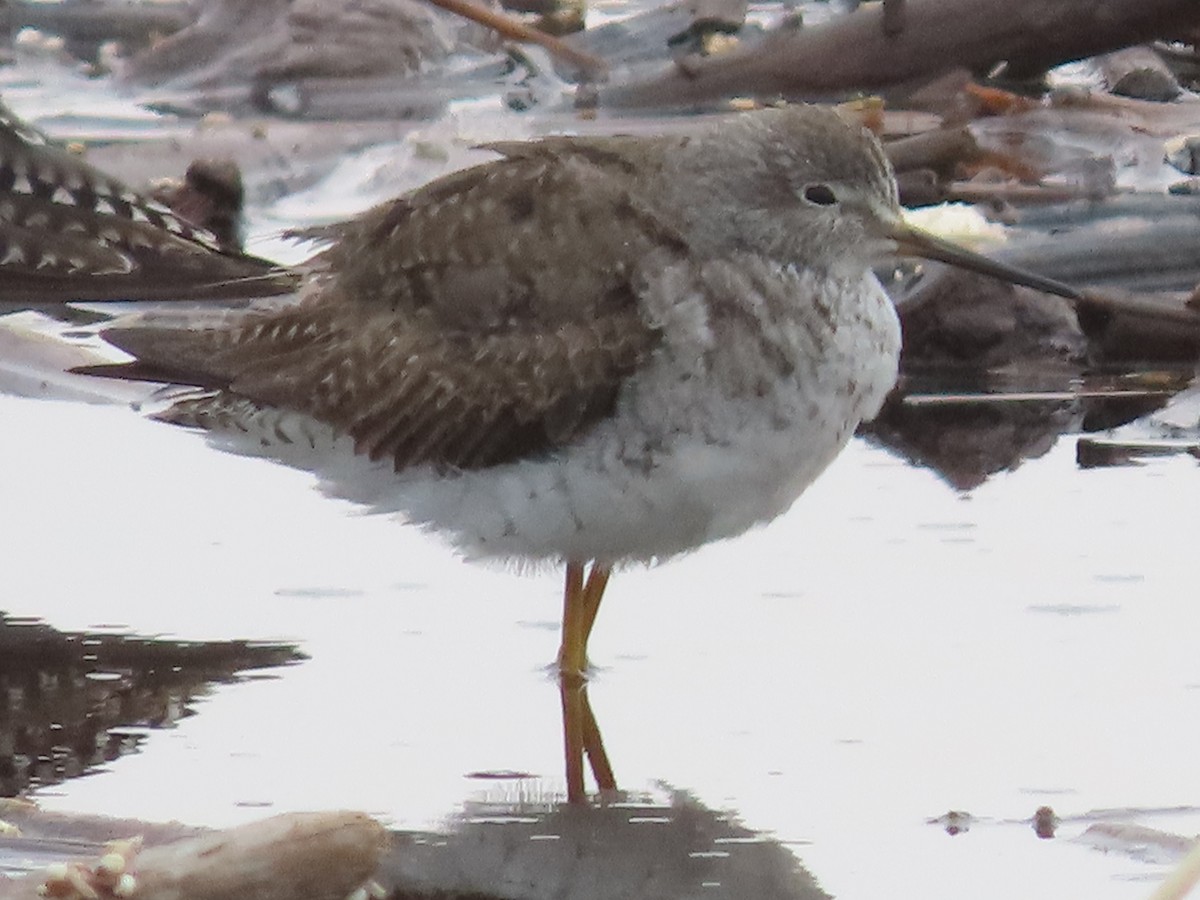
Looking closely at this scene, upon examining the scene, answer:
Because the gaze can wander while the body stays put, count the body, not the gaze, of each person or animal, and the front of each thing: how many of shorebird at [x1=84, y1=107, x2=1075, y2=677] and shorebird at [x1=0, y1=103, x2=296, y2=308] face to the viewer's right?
1

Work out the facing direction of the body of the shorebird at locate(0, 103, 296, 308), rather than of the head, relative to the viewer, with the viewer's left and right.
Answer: facing to the left of the viewer

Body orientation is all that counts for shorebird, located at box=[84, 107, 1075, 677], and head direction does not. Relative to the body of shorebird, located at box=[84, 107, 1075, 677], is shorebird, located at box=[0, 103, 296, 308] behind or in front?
behind

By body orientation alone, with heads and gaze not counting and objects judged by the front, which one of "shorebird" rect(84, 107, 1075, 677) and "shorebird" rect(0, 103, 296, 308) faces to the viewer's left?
"shorebird" rect(0, 103, 296, 308)

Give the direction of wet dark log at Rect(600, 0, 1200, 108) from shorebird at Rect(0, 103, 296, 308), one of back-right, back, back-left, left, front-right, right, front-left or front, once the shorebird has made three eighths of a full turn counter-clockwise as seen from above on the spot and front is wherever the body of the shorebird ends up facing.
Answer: left

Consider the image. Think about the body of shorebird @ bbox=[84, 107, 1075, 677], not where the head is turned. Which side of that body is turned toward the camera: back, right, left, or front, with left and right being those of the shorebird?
right

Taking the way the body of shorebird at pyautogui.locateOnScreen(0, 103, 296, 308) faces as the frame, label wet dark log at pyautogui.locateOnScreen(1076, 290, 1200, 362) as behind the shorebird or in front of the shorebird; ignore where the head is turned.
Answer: behind

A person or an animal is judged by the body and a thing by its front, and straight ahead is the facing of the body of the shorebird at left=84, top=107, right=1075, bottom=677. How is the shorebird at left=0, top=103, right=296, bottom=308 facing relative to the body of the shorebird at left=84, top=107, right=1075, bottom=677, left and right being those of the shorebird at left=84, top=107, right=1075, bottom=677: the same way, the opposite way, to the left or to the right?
the opposite way

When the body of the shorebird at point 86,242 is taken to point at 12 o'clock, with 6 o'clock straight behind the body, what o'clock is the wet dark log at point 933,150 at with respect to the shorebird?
The wet dark log is roughly at 5 o'clock from the shorebird.

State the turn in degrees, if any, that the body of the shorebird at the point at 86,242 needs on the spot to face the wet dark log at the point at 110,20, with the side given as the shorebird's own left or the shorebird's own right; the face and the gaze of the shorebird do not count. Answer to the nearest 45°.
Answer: approximately 90° to the shorebird's own right

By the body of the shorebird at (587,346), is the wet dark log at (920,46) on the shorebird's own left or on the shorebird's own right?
on the shorebird's own left

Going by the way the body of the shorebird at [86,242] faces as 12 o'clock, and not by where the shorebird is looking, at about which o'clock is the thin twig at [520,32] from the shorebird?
The thin twig is roughly at 4 o'clock from the shorebird.
